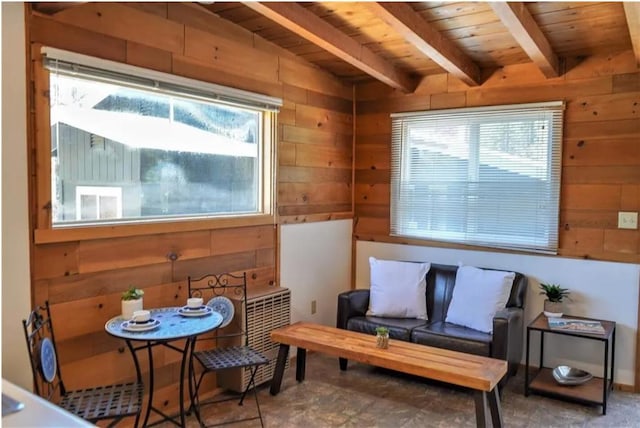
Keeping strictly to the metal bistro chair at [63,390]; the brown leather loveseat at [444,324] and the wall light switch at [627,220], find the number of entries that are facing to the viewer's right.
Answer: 1

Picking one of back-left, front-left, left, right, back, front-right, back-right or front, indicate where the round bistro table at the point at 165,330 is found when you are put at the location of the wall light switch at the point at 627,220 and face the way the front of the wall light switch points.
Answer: front-right

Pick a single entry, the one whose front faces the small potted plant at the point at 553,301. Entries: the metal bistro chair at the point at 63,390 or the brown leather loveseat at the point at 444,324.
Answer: the metal bistro chair

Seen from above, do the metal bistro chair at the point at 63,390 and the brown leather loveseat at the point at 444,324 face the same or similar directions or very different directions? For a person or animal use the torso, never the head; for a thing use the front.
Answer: very different directions

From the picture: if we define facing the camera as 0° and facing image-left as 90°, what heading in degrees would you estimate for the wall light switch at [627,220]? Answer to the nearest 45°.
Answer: approximately 0°

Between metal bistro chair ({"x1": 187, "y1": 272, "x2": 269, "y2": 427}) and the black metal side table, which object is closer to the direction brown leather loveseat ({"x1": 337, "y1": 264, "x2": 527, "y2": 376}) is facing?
the metal bistro chair

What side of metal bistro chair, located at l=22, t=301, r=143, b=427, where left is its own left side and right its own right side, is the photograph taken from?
right

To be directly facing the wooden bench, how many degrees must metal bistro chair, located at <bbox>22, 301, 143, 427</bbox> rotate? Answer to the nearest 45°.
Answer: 0° — it already faces it

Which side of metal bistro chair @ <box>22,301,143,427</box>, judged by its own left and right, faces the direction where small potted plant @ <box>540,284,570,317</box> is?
front

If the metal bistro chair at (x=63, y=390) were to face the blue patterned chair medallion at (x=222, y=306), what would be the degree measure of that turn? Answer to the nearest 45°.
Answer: approximately 45° to its left

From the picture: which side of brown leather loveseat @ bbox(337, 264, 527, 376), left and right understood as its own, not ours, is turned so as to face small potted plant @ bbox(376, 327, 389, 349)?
front

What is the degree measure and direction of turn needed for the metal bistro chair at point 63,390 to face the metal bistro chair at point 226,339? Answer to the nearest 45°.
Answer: approximately 45° to its left
